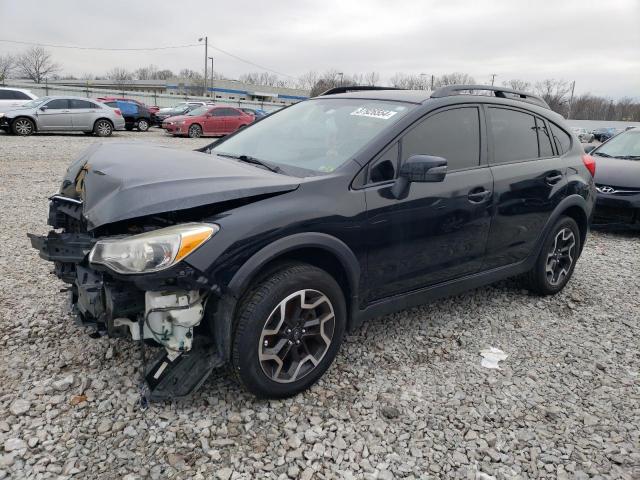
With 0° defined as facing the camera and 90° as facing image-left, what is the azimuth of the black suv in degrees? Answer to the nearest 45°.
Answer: approximately 45°

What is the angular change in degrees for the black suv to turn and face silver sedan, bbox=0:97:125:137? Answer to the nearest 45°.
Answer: approximately 90° to its right

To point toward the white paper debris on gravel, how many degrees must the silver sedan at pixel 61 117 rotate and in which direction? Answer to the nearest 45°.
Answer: approximately 90° to its left

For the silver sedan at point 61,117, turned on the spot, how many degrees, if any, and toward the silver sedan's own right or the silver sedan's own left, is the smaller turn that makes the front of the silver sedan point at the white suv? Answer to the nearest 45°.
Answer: approximately 45° to the silver sedan's own right

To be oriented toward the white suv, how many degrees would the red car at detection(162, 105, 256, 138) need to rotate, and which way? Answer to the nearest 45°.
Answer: approximately 45° to its right

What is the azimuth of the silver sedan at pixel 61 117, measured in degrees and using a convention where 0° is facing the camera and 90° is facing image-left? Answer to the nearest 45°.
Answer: approximately 90°

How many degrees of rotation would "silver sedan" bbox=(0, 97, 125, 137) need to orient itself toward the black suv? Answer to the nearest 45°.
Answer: approximately 90° to its left

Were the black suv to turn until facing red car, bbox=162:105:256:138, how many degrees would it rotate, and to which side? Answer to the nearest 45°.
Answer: approximately 135° to its right

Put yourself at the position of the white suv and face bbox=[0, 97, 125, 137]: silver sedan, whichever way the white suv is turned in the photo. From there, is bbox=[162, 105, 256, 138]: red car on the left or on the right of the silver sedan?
left
